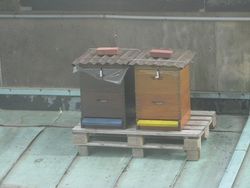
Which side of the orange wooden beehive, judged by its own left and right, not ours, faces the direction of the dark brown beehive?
right

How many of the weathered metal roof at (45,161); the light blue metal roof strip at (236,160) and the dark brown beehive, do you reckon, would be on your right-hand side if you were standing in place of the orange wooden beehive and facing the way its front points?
2

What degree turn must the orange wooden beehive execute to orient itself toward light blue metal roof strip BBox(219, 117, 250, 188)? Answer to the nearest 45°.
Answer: approximately 90° to its left

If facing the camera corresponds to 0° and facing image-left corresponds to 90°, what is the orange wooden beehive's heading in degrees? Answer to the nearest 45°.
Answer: approximately 0°

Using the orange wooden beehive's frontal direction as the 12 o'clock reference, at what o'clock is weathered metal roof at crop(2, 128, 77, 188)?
The weathered metal roof is roughly at 3 o'clock from the orange wooden beehive.
